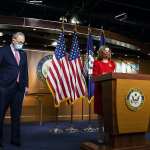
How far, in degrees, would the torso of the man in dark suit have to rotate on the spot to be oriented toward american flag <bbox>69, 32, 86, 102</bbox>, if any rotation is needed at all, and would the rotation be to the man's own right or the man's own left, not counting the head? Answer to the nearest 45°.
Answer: approximately 90° to the man's own left

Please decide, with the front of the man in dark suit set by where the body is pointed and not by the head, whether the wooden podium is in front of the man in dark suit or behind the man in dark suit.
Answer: in front

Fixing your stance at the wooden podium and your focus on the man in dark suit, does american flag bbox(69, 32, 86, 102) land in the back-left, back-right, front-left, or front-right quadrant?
front-right

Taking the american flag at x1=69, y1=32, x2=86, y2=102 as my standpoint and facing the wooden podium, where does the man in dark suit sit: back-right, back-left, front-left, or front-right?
front-right

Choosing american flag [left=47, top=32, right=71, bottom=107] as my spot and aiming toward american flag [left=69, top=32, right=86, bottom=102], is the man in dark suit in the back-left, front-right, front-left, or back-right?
back-right

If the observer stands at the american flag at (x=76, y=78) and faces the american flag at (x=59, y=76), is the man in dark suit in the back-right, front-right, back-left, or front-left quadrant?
front-left

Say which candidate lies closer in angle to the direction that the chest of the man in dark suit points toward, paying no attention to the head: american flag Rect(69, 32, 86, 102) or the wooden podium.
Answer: the wooden podium

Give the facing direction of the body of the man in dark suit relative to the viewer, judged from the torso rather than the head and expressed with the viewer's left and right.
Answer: facing the viewer and to the right of the viewer

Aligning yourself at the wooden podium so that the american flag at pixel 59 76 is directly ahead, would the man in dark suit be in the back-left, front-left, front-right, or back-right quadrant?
front-left

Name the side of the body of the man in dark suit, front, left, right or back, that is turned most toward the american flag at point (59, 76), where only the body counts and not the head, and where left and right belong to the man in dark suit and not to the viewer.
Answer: left

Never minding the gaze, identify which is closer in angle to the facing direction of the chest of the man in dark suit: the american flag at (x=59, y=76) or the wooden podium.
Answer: the wooden podium
